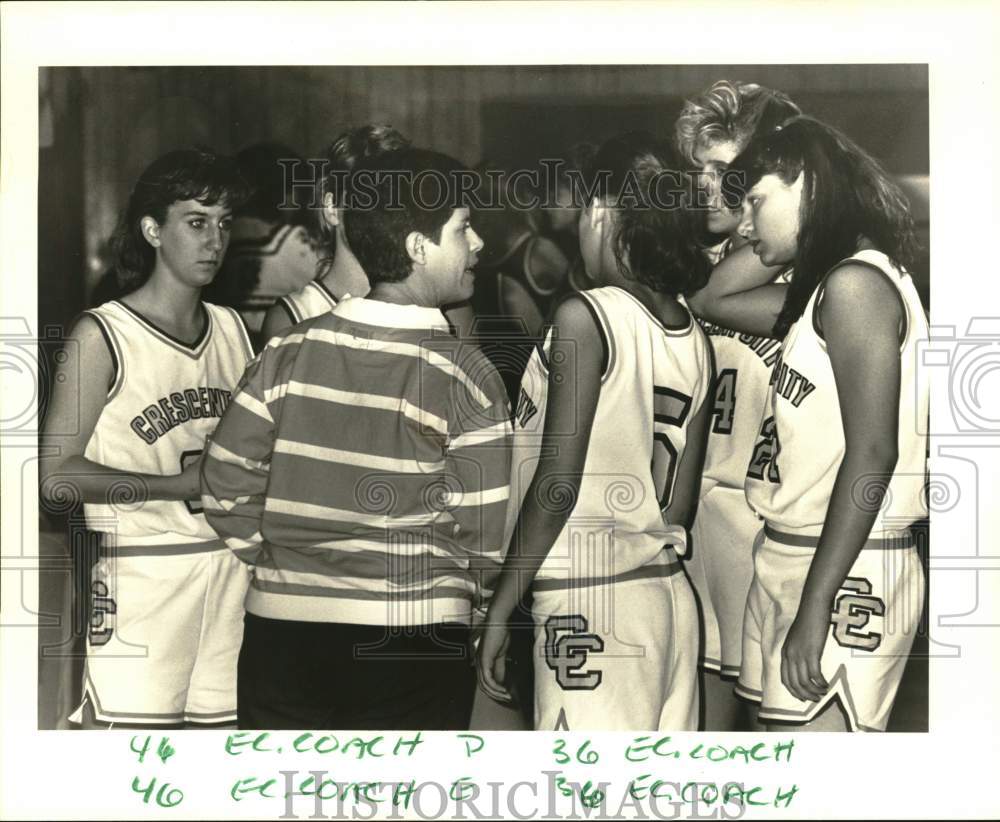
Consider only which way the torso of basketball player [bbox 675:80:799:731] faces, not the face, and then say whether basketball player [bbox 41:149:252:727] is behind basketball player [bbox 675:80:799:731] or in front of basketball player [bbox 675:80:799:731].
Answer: in front

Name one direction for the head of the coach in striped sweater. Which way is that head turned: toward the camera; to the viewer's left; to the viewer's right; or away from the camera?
to the viewer's right

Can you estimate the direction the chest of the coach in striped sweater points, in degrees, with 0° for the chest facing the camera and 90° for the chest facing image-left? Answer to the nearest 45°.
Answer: approximately 225°

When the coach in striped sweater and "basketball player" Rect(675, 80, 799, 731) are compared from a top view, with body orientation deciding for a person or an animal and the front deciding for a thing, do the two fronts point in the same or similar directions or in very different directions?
very different directions

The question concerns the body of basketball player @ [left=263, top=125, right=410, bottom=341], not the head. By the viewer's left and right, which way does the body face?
facing the viewer and to the right of the viewer
